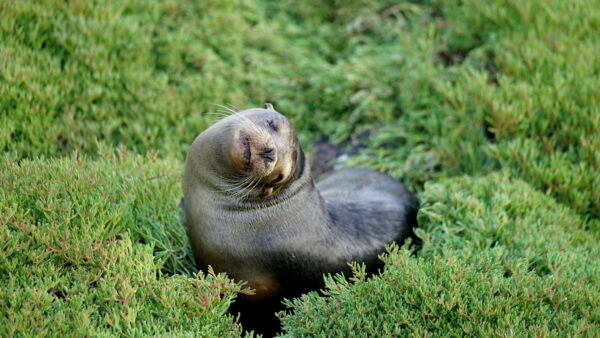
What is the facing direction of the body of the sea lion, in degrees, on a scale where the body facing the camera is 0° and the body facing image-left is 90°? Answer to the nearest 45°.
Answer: approximately 45°
